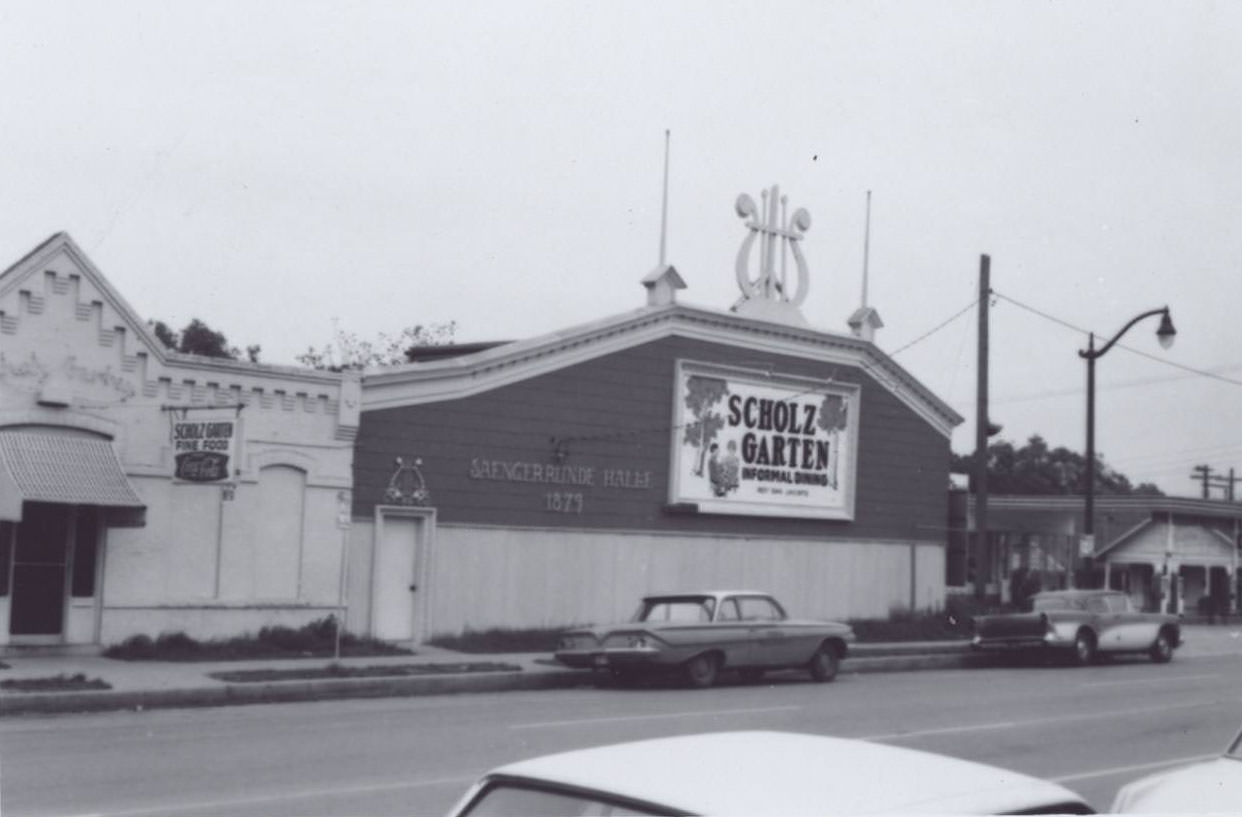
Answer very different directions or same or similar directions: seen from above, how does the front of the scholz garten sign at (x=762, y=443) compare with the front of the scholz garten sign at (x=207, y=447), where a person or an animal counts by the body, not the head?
same or similar directions

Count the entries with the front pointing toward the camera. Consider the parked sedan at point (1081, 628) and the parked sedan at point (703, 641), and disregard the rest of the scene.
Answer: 0

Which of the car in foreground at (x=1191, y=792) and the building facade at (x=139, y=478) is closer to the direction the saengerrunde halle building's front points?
the car in foreground

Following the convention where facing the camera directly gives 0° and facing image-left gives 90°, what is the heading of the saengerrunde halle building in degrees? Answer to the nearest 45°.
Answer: approximately 315°

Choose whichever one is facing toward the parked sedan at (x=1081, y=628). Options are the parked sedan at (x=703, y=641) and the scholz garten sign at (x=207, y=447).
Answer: the parked sedan at (x=703, y=641)

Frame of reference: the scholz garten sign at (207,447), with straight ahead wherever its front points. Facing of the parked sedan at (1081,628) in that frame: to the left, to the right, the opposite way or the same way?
to the left

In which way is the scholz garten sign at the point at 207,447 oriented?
toward the camera

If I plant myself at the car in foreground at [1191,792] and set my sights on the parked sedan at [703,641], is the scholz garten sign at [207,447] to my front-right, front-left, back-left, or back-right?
front-left

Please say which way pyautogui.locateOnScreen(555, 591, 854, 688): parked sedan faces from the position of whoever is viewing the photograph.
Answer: facing away from the viewer and to the right of the viewer

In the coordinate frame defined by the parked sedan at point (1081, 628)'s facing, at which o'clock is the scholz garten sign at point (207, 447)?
The scholz garten sign is roughly at 6 o'clock from the parked sedan.

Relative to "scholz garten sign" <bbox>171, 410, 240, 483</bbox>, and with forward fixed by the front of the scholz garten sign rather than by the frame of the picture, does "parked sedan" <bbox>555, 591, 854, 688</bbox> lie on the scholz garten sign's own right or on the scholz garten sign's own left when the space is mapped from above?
on the scholz garten sign's own left

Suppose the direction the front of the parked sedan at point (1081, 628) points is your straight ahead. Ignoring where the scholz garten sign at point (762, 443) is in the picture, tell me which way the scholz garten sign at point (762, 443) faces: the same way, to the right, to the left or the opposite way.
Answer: to the right

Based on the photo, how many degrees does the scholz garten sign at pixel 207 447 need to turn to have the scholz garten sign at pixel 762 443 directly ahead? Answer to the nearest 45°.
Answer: approximately 135° to its left

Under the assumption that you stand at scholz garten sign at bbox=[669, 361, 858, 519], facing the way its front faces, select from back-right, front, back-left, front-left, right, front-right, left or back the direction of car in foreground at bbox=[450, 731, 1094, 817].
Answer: front-right

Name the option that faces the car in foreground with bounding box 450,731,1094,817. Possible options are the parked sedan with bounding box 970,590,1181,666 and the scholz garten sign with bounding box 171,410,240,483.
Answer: the scholz garten sign

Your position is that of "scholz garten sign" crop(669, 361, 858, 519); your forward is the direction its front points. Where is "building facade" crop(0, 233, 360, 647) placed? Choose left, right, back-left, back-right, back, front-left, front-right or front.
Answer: right

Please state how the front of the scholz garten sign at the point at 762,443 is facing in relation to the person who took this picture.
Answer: facing the viewer and to the right of the viewer
